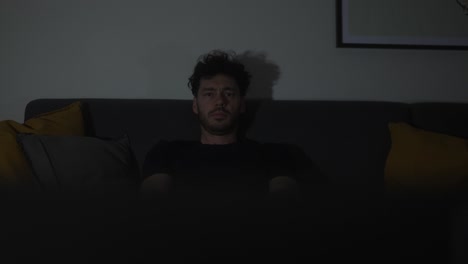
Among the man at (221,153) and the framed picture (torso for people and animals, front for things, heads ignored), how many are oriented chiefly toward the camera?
2

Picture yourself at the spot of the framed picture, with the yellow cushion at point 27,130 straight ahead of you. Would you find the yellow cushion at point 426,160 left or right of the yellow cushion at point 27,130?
left

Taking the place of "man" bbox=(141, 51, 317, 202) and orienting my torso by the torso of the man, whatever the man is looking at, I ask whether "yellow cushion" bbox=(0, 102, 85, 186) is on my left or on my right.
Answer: on my right

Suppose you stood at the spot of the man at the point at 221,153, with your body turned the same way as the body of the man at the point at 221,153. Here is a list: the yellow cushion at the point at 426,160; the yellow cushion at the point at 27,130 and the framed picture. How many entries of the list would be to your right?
1

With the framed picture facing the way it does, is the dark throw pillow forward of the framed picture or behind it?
forward

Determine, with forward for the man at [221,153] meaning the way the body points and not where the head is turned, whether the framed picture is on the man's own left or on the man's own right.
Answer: on the man's own left

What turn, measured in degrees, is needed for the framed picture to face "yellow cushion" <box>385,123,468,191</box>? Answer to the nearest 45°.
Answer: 0° — it already faces it

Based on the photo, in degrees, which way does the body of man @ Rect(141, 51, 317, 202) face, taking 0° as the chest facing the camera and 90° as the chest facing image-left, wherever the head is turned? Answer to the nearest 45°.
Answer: approximately 0°

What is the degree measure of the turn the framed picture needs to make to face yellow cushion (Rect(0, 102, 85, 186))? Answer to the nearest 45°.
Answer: approximately 45° to its right

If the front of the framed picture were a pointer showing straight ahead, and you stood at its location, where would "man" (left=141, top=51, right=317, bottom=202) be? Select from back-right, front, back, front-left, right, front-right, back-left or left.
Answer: front-right
